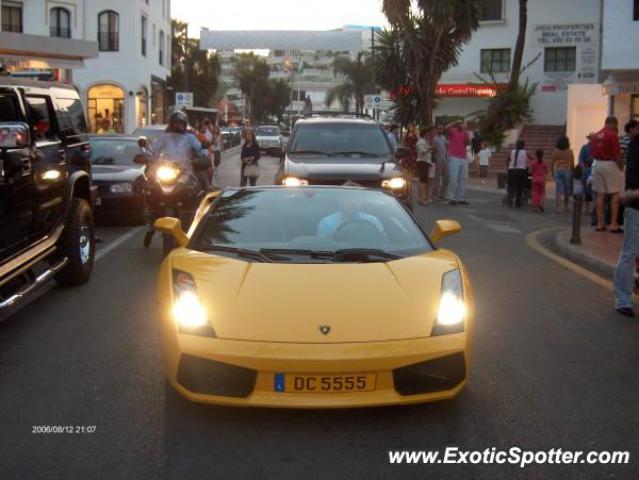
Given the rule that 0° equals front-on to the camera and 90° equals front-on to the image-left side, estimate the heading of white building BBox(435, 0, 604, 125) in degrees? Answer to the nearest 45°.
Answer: approximately 0°

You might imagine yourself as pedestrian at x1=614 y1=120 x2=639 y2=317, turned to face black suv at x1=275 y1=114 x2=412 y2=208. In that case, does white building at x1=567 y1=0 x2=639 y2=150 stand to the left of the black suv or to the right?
right

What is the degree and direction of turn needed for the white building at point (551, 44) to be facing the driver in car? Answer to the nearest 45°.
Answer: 0° — it already faces them

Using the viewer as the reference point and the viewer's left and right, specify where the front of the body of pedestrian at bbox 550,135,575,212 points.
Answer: facing away from the viewer
